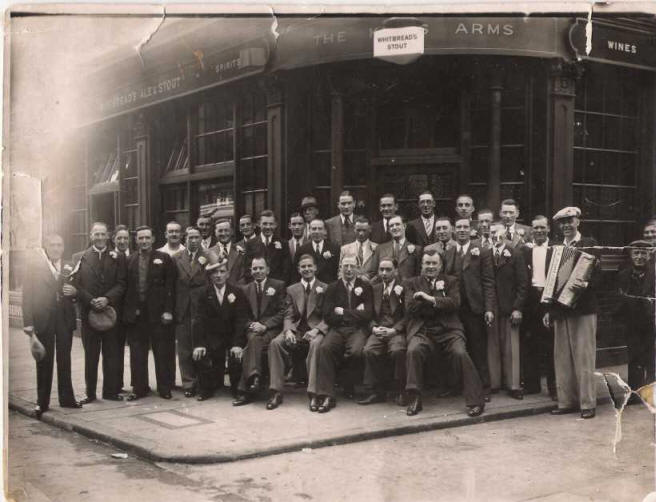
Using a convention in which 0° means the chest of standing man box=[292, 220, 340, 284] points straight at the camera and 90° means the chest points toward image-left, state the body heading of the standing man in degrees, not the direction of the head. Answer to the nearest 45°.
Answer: approximately 0°

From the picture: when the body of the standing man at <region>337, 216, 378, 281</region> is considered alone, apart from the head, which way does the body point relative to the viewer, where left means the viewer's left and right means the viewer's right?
facing the viewer

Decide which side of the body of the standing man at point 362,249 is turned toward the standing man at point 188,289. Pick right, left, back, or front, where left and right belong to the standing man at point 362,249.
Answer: right

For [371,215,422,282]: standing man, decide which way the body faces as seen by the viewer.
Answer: toward the camera

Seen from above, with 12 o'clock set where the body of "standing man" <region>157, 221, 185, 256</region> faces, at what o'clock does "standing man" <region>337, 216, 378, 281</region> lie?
"standing man" <region>337, 216, 378, 281</region> is roughly at 10 o'clock from "standing man" <region>157, 221, 185, 256</region>.

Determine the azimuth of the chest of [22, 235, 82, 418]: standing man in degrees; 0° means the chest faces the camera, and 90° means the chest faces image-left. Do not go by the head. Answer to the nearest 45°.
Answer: approximately 315°

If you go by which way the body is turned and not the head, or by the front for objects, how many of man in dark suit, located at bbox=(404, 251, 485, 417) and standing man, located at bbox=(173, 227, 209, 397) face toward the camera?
2

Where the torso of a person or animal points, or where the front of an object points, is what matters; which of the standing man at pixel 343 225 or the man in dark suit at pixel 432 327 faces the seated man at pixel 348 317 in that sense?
the standing man

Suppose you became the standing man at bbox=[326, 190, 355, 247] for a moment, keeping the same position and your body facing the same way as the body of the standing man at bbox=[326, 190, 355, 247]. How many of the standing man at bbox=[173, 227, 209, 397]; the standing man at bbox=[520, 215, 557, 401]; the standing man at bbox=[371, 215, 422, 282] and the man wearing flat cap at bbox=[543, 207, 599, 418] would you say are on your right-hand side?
1

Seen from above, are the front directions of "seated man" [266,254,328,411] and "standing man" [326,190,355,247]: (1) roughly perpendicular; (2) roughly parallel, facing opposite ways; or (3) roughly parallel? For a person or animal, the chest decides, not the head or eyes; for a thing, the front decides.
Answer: roughly parallel

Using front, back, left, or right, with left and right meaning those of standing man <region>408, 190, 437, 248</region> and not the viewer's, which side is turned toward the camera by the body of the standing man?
front

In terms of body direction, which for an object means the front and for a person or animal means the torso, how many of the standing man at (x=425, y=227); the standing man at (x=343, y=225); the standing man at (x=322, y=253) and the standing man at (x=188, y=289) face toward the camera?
4

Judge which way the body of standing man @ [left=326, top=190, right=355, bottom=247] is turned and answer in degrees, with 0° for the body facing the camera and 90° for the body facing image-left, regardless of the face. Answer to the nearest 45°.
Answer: approximately 0°
